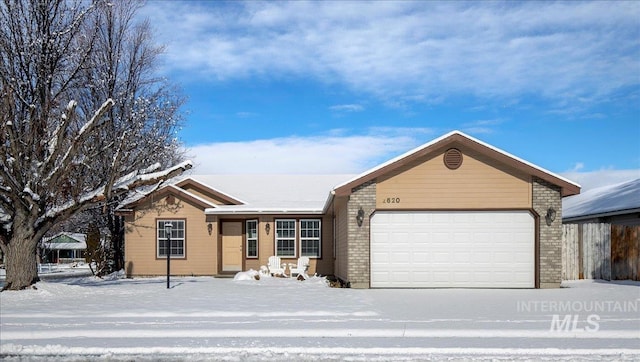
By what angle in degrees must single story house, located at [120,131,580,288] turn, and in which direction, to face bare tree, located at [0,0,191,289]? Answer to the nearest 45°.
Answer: approximately 90° to its right

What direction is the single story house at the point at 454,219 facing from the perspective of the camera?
toward the camera

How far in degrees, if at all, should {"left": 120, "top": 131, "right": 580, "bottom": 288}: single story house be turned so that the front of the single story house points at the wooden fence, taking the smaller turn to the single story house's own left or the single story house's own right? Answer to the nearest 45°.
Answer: approximately 135° to the single story house's own left

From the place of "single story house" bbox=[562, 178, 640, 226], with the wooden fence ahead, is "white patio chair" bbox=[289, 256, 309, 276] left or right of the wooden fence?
right
